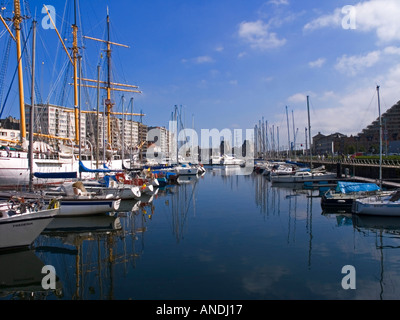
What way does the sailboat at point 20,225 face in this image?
to the viewer's right

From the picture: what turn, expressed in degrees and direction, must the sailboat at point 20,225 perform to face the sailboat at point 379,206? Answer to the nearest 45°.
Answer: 0° — it already faces it
